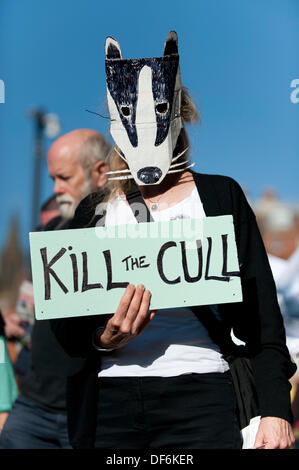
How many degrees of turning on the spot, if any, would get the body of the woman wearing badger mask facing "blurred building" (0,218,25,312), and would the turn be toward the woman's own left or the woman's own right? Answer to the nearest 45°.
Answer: approximately 180°

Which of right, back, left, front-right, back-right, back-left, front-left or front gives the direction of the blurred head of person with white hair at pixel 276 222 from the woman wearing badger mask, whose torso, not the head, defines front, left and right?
back

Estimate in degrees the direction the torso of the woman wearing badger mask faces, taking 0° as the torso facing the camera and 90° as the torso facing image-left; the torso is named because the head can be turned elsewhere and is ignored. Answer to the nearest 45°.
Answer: approximately 0°
